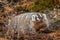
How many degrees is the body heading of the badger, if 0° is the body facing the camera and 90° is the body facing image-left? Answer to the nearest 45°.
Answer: approximately 315°
